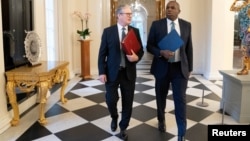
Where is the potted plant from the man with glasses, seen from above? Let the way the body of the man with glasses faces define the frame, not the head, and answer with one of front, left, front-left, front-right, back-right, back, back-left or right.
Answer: back

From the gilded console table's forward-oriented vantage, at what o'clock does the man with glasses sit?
The man with glasses is roughly at 12 o'clock from the gilded console table.

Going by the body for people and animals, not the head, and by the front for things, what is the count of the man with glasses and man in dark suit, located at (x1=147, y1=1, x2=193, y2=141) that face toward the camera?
2

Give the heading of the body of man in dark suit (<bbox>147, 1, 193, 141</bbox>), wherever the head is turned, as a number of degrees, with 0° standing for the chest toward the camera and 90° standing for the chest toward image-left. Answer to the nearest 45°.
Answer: approximately 0°

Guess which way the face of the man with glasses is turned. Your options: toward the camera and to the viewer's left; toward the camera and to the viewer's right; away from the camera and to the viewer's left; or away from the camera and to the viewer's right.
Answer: toward the camera and to the viewer's right

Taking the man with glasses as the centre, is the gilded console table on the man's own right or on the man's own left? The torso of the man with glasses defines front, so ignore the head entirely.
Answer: on the man's own right

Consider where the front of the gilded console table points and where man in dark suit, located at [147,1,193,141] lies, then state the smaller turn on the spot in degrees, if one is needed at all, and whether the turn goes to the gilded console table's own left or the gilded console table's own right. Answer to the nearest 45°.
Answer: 0° — it already faces them

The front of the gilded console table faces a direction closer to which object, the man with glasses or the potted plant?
the man with glasses

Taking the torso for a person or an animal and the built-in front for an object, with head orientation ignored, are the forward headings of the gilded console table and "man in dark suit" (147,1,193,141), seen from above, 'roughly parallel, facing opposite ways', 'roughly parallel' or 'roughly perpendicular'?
roughly perpendicular
